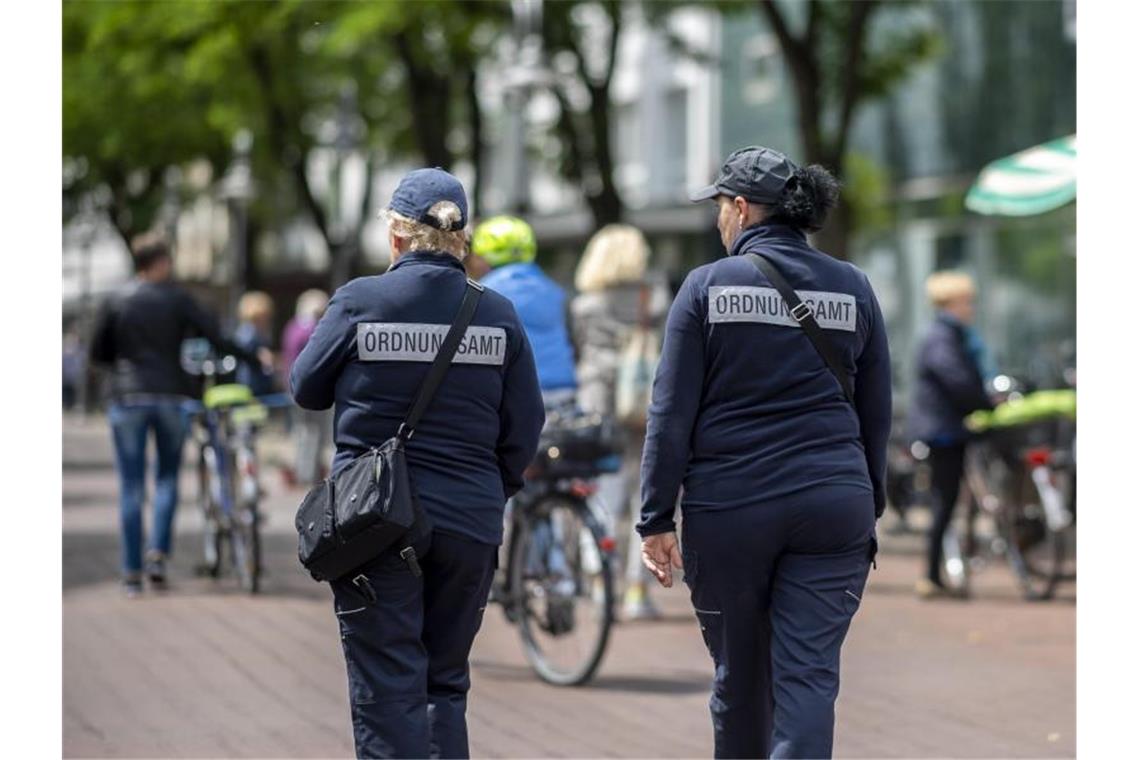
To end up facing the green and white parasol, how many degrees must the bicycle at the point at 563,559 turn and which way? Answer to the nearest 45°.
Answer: approximately 90° to its right

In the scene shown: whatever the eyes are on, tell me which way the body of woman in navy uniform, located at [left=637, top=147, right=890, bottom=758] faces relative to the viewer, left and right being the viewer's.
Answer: facing away from the viewer

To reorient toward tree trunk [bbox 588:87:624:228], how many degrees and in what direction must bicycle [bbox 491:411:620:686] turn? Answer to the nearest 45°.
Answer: approximately 45° to its right

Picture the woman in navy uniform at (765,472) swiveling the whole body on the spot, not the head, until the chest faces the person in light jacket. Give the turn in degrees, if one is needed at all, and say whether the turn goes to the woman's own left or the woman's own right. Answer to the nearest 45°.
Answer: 0° — they already face them

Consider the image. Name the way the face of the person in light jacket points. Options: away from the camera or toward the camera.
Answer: away from the camera

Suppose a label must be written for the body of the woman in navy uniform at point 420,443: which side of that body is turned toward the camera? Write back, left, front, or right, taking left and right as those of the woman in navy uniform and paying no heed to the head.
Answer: back

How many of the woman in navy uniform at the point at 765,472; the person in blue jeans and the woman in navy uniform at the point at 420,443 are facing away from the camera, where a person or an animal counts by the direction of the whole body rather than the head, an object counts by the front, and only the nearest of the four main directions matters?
3

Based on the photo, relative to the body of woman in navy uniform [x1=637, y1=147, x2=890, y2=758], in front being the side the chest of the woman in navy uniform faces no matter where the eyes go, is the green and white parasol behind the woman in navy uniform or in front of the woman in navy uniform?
in front

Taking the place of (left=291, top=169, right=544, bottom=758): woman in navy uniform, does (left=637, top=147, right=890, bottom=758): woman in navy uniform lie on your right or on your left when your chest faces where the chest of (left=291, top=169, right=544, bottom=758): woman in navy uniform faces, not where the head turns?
on your right

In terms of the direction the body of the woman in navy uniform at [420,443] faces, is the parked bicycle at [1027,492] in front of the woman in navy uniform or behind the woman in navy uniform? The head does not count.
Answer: in front

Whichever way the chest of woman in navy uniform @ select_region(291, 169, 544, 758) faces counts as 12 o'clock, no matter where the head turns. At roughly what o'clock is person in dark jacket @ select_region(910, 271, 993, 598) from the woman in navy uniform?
The person in dark jacket is roughly at 1 o'clock from the woman in navy uniform.

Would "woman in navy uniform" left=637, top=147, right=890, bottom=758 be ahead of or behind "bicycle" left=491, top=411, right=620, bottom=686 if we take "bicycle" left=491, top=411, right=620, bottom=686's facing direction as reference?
behind

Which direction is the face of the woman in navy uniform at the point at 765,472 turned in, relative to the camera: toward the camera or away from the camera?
away from the camera

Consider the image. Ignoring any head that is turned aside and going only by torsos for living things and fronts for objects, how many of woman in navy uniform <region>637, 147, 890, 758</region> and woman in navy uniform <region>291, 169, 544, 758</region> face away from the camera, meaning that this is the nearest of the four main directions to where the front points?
2

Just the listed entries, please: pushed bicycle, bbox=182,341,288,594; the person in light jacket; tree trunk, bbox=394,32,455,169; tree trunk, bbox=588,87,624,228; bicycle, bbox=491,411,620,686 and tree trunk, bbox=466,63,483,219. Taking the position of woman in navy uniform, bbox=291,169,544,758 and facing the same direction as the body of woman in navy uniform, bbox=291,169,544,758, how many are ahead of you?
6

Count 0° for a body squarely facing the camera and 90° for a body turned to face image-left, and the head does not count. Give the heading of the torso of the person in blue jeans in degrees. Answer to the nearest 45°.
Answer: approximately 180°

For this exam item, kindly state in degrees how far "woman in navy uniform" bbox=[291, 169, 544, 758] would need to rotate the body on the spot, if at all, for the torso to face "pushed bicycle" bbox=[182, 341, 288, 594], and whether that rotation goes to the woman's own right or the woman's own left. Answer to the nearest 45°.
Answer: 0° — they already face it

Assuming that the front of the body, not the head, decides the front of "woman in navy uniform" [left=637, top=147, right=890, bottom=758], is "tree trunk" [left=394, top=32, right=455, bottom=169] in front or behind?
in front

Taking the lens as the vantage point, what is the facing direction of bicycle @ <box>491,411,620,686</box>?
facing away from the viewer and to the left of the viewer

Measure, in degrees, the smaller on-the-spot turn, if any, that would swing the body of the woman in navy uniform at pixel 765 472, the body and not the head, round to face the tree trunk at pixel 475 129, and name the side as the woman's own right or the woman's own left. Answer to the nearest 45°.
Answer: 0° — they already face it
